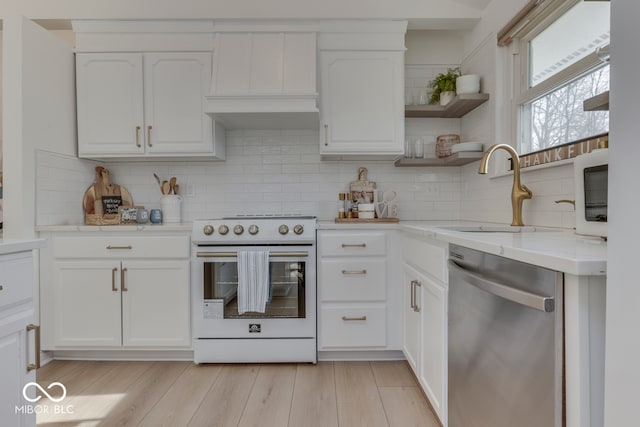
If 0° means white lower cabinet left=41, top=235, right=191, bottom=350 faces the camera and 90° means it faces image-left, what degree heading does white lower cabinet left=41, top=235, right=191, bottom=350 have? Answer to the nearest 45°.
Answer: approximately 0°

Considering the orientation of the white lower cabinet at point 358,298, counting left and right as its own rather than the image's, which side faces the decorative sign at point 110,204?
right

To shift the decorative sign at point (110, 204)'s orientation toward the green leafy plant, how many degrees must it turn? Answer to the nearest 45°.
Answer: approximately 45° to its left

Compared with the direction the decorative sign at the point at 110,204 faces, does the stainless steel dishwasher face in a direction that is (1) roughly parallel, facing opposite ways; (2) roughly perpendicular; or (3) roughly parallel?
roughly perpendicular

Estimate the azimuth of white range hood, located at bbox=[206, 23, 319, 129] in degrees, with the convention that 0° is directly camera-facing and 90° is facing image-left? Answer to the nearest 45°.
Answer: approximately 0°

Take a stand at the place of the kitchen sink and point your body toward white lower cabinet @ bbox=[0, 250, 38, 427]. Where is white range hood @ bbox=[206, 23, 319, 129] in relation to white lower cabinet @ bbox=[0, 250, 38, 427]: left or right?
right

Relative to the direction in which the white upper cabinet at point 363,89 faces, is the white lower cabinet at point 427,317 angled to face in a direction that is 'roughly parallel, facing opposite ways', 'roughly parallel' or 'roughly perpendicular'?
roughly perpendicular

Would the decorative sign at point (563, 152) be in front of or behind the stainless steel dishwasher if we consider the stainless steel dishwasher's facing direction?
behind

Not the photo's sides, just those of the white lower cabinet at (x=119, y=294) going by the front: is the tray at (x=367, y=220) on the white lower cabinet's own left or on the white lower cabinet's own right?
on the white lower cabinet's own left

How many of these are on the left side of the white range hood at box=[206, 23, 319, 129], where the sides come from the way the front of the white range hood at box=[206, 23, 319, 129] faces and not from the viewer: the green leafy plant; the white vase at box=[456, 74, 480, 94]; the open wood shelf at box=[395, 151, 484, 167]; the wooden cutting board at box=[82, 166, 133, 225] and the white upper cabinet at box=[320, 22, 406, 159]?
4

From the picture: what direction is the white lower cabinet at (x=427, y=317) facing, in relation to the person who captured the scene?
facing to the left of the viewer

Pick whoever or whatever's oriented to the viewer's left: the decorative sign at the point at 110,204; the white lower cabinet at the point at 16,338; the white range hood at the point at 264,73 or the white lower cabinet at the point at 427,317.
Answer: the white lower cabinet at the point at 427,317

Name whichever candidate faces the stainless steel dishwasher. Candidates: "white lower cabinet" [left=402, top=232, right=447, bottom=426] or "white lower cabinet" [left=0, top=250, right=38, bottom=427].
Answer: "white lower cabinet" [left=0, top=250, right=38, bottom=427]
